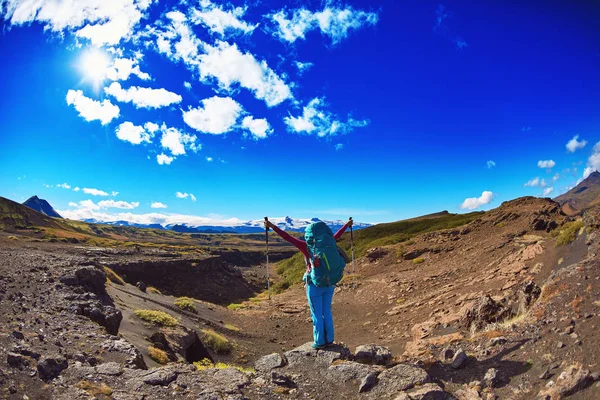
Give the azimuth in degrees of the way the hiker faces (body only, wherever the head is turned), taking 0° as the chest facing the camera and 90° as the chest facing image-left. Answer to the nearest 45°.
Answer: approximately 135°

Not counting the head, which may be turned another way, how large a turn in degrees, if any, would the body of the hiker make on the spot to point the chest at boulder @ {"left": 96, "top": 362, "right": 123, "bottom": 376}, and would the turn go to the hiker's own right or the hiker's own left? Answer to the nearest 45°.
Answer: approximately 90° to the hiker's own left

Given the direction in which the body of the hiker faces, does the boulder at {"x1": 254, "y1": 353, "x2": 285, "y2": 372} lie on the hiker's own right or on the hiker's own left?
on the hiker's own left

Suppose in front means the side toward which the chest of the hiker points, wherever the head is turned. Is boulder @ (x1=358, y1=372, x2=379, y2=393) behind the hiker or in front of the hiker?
behind

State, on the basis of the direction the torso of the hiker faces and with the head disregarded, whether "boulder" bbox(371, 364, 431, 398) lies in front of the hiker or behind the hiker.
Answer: behind

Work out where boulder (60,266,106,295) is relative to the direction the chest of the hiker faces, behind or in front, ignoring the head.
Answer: in front

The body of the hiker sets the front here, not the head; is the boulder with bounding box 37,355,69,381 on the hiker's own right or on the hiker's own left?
on the hiker's own left

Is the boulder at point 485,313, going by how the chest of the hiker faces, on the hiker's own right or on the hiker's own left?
on the hiker's own right
